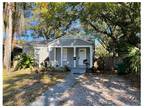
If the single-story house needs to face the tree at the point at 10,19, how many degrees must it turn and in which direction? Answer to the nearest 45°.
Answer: approximately 45° to its right

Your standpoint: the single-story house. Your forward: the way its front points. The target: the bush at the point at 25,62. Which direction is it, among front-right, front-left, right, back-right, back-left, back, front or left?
front-right

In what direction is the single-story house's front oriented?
toward the camera
